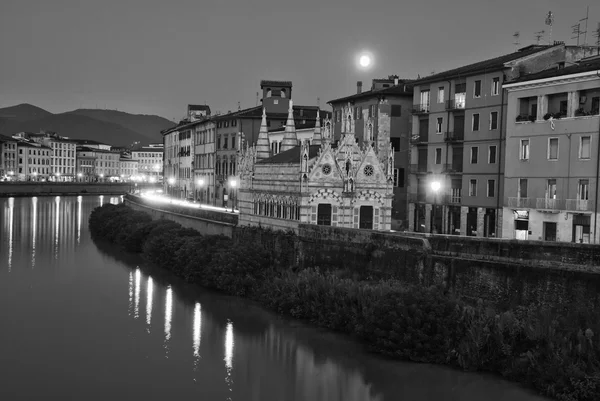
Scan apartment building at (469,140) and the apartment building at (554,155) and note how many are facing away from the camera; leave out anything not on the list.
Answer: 0

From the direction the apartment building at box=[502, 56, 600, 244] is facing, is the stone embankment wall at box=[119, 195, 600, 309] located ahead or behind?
ahead

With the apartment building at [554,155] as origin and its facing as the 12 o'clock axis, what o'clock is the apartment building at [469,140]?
the apartment building at [469,140] is roughly at 3 o'clock from the apartment building at [554,155].

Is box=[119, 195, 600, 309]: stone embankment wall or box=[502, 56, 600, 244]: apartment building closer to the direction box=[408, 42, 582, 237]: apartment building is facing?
the stone embankment wall

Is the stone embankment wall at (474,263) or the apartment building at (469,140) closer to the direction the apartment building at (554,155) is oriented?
the stone embankment wall

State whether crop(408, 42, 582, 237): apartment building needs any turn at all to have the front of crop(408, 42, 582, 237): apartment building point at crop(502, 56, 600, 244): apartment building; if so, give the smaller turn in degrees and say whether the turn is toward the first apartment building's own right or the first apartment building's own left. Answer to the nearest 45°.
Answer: approximately 90° to the first apartment building's own left

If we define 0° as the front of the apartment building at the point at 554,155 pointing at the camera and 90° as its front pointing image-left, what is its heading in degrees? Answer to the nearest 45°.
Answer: approximately 45°

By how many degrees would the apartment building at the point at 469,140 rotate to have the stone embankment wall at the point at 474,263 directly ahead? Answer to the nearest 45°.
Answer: approximately 45° to its left

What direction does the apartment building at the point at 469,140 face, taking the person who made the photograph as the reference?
facing the viewer and to the left of the viewer
